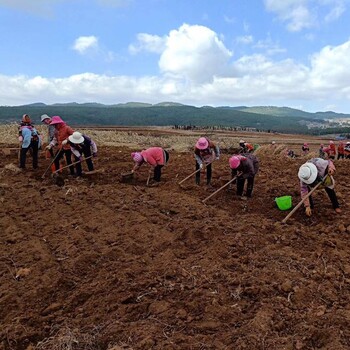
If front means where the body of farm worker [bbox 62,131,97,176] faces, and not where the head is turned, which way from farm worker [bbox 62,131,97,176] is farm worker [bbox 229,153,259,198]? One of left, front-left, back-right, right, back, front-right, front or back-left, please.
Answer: left

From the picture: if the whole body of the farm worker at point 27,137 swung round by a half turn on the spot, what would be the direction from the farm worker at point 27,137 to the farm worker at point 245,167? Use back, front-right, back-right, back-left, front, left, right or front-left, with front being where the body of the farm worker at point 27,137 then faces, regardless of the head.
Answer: back-right

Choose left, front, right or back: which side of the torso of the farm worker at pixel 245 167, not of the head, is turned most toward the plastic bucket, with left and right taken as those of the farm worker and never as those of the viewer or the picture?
left

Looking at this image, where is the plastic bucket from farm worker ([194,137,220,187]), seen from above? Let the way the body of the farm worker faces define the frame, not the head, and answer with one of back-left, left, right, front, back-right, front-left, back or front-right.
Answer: left

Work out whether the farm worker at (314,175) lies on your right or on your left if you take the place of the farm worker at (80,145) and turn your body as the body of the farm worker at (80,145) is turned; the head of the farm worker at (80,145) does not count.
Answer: on your left

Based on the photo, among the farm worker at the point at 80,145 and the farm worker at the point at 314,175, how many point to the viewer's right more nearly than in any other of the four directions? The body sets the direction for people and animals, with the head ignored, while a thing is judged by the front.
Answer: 0

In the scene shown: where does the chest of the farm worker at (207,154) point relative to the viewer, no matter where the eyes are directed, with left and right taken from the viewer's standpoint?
facing the viewer and to the left of the viewer

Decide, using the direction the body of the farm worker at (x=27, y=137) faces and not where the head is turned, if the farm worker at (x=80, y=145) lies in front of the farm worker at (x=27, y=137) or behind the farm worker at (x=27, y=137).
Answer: in front

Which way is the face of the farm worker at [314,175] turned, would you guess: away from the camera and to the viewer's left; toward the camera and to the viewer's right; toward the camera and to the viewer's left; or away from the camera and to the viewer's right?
toward the camera and to the viewer's left
